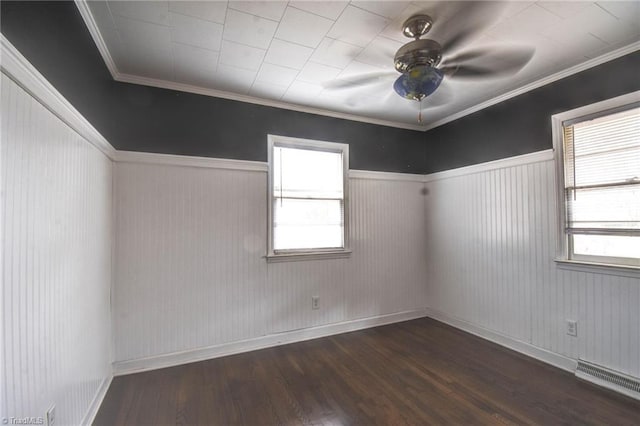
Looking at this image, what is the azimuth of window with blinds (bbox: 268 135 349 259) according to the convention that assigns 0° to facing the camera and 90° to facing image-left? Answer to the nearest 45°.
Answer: approximately 315°

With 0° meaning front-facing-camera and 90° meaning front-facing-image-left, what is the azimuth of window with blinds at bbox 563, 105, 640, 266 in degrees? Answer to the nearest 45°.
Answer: approximately 45°

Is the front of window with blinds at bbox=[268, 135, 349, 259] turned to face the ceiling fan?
yes

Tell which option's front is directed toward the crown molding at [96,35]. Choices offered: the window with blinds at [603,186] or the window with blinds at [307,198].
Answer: the window with blinds at [603,186]

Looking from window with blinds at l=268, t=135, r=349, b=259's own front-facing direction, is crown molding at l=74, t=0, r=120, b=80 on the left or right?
on its right

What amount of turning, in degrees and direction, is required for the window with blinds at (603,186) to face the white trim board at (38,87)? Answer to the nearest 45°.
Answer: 0° — it already faces it
